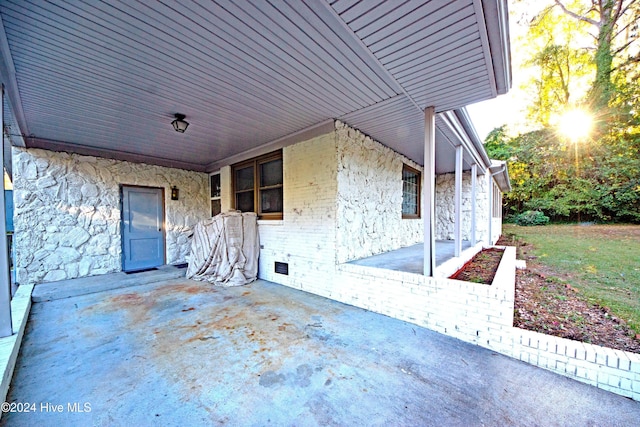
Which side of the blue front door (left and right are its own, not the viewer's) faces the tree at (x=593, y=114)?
left

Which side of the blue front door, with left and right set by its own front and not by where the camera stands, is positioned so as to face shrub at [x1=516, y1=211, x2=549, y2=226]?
left

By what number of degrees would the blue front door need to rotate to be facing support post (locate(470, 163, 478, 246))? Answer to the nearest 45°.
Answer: approximately 45° to its left

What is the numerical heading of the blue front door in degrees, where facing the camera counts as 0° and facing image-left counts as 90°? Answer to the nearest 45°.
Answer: approximately 0°
